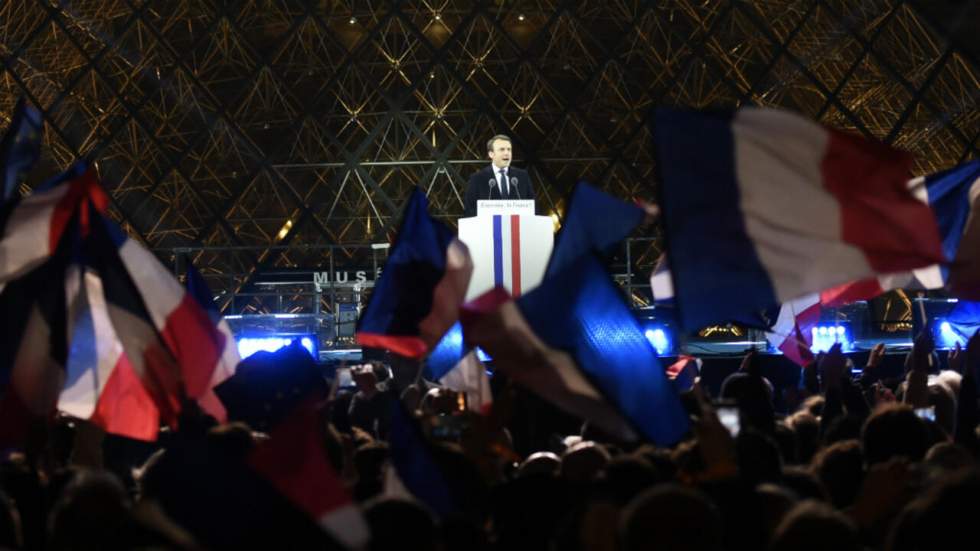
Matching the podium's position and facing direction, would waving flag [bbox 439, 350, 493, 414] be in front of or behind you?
in front

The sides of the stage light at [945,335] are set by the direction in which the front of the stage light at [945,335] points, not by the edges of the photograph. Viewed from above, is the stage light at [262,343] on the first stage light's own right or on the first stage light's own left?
on the first stage light's own right

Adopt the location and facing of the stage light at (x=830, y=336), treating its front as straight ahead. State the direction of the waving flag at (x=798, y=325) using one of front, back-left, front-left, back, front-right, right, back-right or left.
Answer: front

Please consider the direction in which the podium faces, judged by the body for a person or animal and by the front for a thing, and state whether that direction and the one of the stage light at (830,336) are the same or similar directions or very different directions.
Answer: same or similar directions

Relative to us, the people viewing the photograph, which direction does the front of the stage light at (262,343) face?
facing the viewer

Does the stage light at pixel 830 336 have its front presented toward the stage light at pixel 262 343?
no

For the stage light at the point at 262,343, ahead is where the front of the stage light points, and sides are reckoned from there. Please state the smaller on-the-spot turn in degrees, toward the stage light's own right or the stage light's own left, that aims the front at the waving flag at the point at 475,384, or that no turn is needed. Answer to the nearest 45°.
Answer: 0° — it already faces it

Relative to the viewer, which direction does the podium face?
toward the camera

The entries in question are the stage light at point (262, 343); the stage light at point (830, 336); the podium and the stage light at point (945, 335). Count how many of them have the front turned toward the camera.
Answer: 4

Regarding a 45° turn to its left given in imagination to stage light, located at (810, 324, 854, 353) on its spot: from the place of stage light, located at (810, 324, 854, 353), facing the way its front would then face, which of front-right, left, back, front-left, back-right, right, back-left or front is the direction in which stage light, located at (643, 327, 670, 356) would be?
right

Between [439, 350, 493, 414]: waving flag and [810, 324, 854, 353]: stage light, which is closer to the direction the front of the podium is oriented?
the waving flag

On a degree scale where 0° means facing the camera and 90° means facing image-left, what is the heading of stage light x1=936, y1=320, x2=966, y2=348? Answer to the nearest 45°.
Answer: approximately 0°
